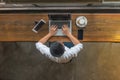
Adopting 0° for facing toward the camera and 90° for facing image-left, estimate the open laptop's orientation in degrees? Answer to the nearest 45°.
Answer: approximately 0°

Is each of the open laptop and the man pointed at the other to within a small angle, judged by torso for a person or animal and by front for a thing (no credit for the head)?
yes

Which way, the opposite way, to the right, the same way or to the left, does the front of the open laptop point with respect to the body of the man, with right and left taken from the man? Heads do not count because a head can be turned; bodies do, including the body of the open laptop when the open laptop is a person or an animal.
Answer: the opposite way

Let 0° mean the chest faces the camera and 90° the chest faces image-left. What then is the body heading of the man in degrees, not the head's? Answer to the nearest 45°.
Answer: approximately 180°
